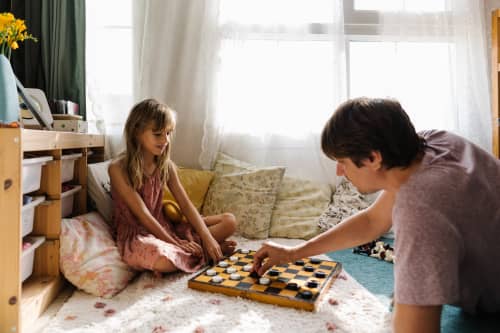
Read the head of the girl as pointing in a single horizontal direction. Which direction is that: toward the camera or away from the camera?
toward the camera

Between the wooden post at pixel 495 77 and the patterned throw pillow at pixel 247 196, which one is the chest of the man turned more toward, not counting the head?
the patterned throw pillow

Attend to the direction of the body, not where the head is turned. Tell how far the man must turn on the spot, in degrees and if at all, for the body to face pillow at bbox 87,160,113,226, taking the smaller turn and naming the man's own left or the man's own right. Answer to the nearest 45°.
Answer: approximately 45° to the man's own right

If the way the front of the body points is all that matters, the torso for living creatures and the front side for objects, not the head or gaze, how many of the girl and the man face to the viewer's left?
1

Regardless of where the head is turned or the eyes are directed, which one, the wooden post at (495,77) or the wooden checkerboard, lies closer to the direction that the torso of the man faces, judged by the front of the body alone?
the wooden checkerboard

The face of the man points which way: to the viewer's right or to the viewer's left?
to the viewer's left

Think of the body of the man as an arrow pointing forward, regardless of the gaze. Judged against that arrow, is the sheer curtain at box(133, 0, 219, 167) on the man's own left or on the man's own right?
on the man's own right

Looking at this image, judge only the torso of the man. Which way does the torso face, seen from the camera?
to the viewer's left

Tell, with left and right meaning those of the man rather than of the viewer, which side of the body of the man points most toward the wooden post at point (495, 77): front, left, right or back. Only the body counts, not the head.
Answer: right

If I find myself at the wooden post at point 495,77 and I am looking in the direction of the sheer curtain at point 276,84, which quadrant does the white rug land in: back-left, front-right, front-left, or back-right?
front-left

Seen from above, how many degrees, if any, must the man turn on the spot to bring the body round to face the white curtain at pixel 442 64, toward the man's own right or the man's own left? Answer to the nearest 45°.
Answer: approximately 90° to the man's own right

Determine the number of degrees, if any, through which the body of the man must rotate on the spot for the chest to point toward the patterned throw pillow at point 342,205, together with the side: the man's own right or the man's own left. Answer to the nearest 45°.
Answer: approximately 90° to the man's own right

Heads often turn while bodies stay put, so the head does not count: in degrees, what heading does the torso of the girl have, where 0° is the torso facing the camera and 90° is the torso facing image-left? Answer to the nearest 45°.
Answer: approximately 315°

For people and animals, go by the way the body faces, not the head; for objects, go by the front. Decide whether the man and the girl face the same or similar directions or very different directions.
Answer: very different directions

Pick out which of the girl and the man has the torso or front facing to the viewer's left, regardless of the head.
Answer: the man
